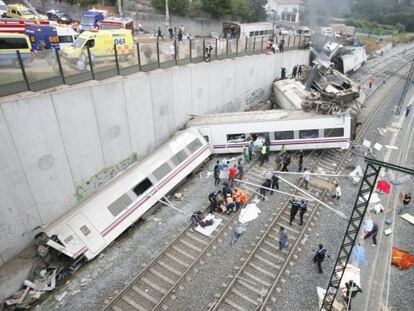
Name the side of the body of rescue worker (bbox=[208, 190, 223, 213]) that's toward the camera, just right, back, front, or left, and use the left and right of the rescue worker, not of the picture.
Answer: right

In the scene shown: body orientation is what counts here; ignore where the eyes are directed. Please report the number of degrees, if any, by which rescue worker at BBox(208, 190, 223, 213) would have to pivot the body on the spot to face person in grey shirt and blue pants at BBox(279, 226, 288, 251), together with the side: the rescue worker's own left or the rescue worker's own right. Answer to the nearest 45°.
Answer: approximately 45° to the rescue worker's own right

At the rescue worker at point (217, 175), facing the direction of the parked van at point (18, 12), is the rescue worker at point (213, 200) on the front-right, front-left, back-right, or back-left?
back-left

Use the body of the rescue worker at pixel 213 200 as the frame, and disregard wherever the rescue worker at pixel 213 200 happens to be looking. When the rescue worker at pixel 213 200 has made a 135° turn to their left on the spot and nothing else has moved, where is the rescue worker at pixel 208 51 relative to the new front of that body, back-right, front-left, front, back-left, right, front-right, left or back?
front-right
